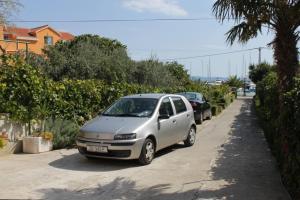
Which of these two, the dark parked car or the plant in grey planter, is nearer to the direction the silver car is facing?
the plant in grey planter

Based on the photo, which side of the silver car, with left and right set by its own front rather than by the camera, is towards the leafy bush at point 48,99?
right

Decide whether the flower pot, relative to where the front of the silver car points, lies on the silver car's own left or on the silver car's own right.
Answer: on the silver car's own right

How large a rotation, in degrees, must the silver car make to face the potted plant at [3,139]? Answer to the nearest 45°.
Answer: approximately 45° to its right

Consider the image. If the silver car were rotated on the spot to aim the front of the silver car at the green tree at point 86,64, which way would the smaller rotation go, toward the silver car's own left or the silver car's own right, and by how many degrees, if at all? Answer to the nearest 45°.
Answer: approximately 135° to the silver car's own right

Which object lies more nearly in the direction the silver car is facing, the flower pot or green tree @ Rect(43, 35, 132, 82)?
the flower pot

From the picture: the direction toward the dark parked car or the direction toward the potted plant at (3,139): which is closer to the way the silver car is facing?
the potted plant

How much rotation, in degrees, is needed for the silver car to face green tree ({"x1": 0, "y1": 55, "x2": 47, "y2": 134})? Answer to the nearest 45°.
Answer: approximately 45° to its right

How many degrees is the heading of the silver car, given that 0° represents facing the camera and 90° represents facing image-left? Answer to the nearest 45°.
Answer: approximately 45°

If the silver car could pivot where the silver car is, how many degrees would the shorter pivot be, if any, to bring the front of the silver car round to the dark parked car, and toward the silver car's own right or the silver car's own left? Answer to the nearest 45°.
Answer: approximately 135° to the silver car's own right

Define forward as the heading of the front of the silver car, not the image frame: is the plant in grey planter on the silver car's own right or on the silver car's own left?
on the silver car's own right

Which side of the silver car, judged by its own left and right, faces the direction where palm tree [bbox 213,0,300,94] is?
left
